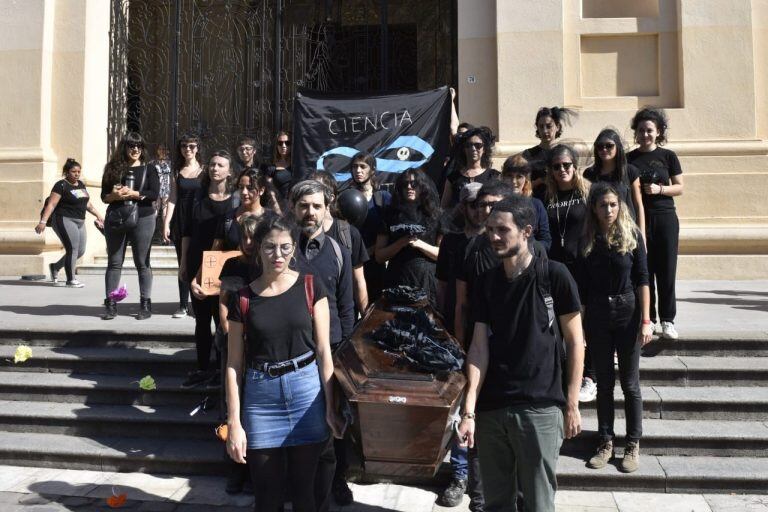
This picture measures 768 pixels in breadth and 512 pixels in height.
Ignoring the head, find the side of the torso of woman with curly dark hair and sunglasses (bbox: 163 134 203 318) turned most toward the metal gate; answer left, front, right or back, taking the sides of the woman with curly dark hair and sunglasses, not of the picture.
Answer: back

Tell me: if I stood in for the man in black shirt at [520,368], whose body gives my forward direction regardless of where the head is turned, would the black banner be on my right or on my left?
on my right
